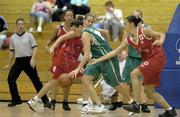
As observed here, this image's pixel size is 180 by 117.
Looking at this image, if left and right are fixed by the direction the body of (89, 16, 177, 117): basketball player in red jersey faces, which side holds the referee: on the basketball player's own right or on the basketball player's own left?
on the basketball player's own right

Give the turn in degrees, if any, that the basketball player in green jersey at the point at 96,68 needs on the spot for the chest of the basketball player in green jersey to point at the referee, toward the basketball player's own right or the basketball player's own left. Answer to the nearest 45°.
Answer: approximately 45° to the basketball player's own right

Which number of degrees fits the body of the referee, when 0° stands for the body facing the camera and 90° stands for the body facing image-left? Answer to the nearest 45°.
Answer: approximately 0°

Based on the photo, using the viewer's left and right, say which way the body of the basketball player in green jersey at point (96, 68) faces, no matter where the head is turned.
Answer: facing to the left of the viewer

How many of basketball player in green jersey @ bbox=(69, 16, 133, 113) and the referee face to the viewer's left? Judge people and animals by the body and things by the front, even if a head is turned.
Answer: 1

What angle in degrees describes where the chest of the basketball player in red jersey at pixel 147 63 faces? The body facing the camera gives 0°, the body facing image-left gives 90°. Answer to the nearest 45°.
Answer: approximately 45°
